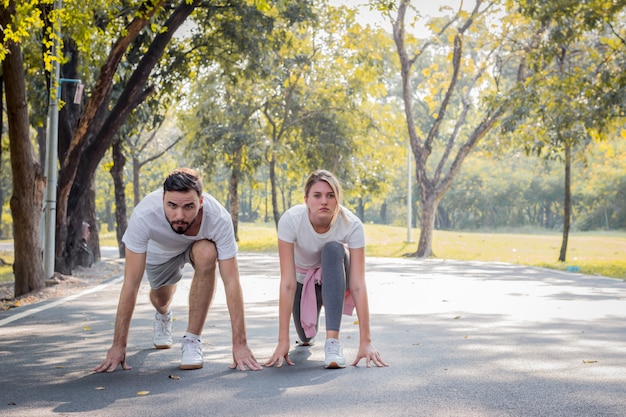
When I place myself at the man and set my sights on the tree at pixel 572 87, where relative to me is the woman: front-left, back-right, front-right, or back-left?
front-right

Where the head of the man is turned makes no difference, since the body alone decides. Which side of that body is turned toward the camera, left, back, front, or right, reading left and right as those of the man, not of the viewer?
front

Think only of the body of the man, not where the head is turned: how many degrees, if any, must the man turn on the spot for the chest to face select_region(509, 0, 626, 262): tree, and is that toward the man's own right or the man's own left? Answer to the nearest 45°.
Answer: approximately 135° to the man's own left

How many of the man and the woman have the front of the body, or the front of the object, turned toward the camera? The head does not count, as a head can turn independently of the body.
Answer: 2

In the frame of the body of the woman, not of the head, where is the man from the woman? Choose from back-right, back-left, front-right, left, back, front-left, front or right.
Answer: right

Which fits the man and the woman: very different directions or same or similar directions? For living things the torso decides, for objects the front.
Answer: same or similar directions

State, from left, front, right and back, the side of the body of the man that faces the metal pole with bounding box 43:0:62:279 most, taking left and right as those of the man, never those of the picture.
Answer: back

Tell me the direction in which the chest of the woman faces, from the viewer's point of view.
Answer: toward the camera

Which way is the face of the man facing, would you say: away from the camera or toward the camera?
toward the camera

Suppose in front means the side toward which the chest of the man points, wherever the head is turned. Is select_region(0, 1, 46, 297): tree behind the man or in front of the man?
behind

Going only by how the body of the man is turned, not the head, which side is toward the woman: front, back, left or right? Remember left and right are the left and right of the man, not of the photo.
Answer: left
